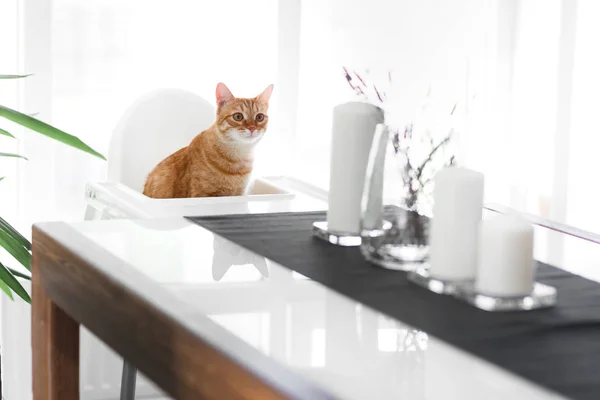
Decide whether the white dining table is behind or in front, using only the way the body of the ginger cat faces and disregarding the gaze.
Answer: in front

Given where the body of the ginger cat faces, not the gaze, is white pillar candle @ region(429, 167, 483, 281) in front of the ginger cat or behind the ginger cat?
in front

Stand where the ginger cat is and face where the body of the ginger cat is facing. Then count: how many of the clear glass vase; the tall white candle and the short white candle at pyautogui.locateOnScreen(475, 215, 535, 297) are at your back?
0

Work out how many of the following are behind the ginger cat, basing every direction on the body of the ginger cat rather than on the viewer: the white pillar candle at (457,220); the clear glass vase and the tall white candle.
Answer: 0

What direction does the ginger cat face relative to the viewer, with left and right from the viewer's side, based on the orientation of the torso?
facing the viewer and to the right of the viewer

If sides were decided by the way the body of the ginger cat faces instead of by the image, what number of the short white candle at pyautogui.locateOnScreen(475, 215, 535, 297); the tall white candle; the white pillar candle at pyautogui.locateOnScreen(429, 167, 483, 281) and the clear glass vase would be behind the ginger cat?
0

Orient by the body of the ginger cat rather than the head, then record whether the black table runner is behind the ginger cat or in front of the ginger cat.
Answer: in front
